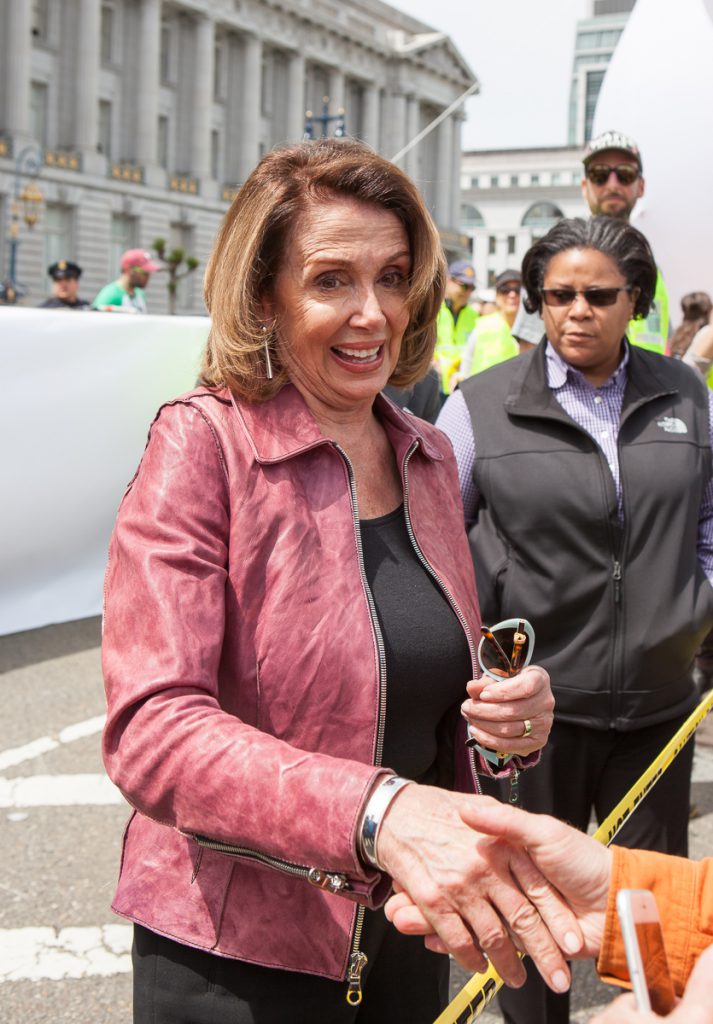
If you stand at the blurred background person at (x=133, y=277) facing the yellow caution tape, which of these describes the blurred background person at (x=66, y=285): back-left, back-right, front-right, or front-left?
back-right

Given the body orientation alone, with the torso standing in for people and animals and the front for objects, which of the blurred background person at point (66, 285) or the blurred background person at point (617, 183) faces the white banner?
the blurred background person at point (66, 285)

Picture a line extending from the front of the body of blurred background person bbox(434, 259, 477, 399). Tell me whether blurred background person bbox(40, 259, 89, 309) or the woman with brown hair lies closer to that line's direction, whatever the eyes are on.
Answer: the woman with brown hair

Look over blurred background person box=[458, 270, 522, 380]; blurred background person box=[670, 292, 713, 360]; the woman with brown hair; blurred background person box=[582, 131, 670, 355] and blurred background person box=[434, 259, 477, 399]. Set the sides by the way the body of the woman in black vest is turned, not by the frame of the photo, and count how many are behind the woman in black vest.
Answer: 4

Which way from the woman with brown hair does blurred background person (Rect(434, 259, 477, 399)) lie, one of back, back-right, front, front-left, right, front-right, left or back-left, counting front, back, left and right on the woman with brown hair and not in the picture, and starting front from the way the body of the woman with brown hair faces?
back-left

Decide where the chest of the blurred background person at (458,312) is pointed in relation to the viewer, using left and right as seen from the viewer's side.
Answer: facing the viewer and to the right of the viewer

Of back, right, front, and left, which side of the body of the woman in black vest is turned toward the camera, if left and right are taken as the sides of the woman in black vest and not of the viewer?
front

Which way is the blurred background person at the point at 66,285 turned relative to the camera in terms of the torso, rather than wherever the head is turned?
toward the camera

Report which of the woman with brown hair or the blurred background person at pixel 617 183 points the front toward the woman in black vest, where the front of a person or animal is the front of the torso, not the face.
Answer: the blurred background person

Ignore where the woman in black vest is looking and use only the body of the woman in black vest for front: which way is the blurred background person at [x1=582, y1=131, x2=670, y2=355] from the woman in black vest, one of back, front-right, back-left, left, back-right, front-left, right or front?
back

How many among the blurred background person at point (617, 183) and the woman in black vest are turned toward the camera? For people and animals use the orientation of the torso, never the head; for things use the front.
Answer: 2

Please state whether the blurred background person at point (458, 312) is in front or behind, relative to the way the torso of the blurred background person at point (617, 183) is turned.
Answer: behind

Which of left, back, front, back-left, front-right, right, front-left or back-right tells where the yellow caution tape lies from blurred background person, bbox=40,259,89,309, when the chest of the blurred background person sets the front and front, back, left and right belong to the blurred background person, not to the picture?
front
